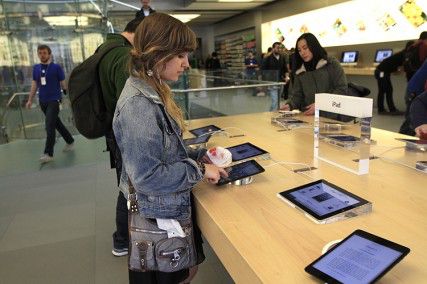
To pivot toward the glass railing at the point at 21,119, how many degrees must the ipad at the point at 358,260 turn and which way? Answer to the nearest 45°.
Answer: approximately 90° to its right

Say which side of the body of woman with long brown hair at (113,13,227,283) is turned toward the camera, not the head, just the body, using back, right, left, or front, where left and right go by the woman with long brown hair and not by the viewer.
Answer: right

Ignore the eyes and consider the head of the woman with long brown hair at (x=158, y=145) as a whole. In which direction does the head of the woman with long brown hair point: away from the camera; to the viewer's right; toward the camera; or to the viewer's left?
to the viewer's right

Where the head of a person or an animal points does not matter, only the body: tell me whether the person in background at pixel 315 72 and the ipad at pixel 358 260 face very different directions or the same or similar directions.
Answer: same or similar directions

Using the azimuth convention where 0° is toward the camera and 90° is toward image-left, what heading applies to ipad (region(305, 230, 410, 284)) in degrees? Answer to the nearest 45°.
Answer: approximately 45°

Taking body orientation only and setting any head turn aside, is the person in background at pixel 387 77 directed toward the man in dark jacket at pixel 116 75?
no

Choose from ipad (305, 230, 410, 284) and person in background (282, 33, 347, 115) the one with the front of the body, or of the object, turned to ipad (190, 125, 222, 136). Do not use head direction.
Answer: the person in background

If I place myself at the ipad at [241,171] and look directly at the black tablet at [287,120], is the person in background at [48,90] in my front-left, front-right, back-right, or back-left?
front-left

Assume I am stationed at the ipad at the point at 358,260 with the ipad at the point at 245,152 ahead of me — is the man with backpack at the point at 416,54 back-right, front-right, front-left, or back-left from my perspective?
front-right

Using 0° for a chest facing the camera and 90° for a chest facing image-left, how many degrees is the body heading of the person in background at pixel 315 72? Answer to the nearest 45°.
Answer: approximately 45°

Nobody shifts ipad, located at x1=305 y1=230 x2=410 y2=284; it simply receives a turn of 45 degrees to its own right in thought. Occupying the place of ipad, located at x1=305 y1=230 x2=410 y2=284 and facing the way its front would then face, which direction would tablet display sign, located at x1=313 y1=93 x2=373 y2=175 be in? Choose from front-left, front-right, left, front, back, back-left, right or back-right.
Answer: right

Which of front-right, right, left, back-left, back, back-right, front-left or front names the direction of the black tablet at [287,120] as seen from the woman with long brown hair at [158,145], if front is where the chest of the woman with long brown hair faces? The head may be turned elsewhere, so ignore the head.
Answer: front-left
